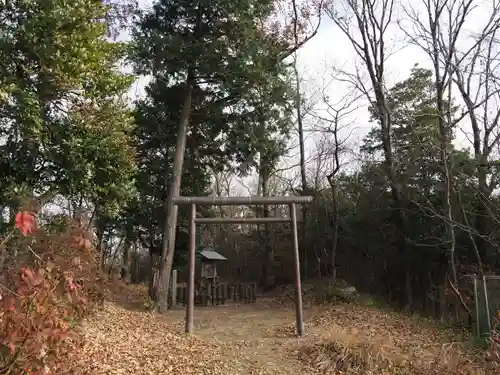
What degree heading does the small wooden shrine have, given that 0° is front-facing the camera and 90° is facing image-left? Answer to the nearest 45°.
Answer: approximately 315°

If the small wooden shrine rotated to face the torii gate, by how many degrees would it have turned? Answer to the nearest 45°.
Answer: approximately 45° to its right
